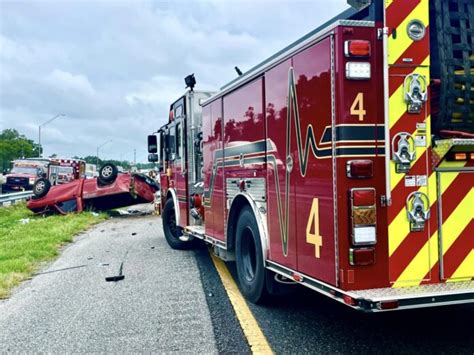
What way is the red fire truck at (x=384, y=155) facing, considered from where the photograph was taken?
facing away from the viewer and to the left of the viewer

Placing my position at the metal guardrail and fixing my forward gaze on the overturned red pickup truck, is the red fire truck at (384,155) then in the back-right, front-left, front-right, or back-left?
front-right

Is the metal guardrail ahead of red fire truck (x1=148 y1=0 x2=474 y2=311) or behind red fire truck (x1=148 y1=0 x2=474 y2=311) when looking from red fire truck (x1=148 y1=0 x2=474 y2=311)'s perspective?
ahead

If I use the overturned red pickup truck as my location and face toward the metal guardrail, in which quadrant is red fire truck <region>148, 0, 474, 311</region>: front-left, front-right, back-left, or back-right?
back-left

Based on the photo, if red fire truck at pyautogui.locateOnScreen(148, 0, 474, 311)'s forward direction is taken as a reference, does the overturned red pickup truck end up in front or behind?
in front
